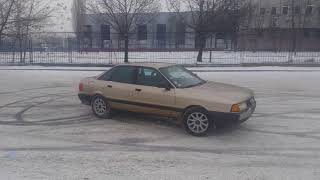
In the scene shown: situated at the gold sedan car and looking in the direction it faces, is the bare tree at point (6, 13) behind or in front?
behind

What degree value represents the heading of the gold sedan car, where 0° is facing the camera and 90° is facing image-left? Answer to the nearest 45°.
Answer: approximately 315°

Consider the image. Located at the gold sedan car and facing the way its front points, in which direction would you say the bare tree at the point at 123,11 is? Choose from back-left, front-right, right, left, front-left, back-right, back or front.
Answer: back-left

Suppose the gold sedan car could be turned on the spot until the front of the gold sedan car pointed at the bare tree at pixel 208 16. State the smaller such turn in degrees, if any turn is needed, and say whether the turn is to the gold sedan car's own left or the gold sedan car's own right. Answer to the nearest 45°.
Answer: approximately 135° to the gold sedan car's own left

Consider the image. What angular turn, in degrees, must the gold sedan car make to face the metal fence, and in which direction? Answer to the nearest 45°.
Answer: approximately 135° to its left
